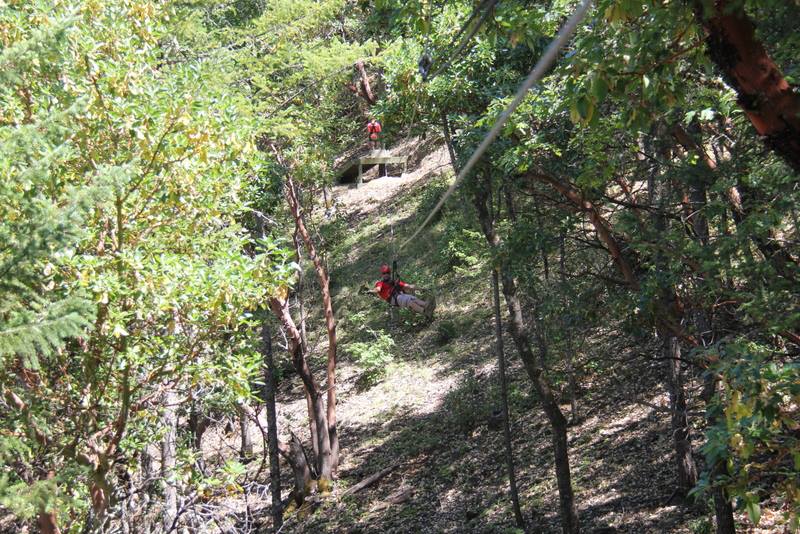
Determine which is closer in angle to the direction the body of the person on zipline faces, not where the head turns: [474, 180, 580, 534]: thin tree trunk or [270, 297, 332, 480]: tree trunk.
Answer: the thin tree trunk

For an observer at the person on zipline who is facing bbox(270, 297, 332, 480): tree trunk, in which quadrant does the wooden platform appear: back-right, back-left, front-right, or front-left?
back-right

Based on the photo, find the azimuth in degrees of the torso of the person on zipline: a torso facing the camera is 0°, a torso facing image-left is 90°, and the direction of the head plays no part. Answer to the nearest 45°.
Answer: approximately 315°

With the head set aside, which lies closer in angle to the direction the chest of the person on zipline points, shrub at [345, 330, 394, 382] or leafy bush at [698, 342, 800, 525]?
the leafy bush

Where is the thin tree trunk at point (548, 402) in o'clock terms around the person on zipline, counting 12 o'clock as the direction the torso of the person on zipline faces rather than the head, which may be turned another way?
The thin tree trunk is roughly at 1 o'clock from the person on zipline.

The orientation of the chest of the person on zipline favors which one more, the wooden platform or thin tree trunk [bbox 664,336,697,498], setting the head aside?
the thin tree trunk
